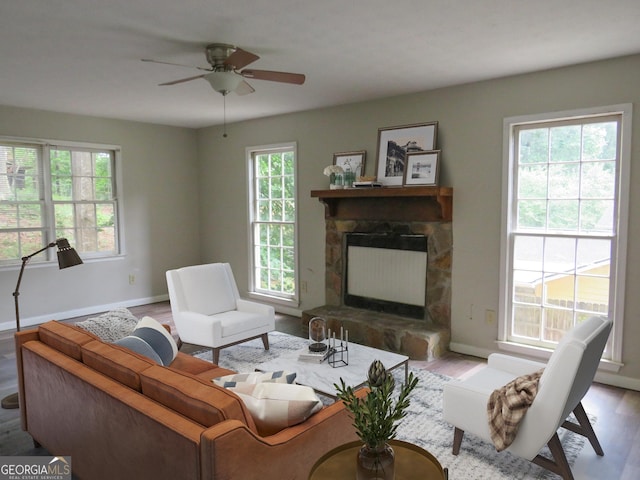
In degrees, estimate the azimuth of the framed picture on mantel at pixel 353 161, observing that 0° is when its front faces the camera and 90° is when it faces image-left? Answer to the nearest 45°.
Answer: approximately 45°

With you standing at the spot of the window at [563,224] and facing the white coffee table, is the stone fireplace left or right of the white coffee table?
right

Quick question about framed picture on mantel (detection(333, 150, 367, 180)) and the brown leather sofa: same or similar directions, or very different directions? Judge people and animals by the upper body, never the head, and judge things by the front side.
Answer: very different directions

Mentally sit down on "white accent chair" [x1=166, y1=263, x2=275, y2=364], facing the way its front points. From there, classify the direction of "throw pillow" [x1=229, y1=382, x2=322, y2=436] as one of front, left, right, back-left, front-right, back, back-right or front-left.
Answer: front-right

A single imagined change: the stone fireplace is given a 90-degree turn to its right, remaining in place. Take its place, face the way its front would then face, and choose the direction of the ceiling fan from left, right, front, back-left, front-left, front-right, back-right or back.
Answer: left

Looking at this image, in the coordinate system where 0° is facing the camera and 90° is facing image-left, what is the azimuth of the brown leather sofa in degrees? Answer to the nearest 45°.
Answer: approximately 225°

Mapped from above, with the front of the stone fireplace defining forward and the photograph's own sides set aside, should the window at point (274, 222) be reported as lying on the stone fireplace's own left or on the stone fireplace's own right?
on the stone fireplace's own right

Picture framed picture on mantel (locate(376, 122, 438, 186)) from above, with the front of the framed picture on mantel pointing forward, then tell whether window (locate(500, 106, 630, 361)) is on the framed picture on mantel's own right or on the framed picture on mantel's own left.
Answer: on the framed picture on mantel's own left

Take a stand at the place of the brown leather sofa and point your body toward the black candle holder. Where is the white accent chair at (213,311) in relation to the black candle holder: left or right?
left

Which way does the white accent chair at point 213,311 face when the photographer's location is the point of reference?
facing the viewer and to the right of the viewer

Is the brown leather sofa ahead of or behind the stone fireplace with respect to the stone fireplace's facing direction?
ahead

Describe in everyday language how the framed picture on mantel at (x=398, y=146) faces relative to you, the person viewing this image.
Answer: facing the viewer and to the left of the viewer
